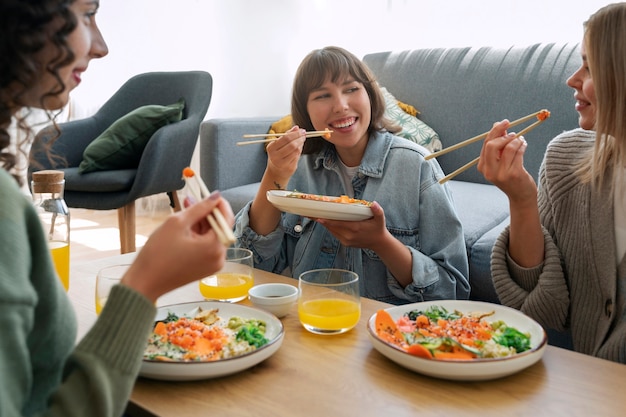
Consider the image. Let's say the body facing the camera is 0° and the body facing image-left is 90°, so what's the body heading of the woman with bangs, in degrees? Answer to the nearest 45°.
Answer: approximately 0°

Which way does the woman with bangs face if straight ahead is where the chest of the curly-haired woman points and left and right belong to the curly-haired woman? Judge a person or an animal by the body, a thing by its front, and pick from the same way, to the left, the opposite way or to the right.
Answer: to the right

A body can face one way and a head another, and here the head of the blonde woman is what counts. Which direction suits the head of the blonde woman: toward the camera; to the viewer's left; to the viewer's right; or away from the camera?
to the viewer's left

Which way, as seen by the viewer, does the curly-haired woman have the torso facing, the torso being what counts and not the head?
to the viewer's right

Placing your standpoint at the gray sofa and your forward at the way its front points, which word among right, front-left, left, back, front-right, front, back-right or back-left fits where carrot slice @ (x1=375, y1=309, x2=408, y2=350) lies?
front-left

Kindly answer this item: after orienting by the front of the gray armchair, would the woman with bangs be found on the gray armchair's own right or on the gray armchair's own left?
on the gray armchair's own left

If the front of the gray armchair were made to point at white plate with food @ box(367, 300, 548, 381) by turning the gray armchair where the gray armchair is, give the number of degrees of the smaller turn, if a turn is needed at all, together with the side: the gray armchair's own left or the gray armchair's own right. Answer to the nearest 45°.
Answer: approximately 45° to the gray armchair's own left

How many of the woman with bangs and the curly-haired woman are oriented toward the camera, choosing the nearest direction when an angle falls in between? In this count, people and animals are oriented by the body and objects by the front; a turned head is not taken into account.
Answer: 1

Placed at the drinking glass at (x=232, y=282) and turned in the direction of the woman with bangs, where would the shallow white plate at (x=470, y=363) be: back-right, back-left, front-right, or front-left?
back-right

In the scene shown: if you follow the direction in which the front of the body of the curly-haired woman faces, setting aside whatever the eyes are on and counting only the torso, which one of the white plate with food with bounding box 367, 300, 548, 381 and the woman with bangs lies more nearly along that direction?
the white plate with food

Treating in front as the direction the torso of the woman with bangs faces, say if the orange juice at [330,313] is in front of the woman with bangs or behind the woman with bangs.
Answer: in front
